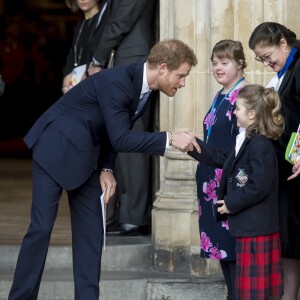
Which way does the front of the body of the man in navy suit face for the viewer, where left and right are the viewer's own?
facing to the right of the viewer

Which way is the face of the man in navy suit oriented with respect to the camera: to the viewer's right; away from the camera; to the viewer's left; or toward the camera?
to the viewer's right

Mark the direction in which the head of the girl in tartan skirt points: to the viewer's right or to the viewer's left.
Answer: to the viewer's left

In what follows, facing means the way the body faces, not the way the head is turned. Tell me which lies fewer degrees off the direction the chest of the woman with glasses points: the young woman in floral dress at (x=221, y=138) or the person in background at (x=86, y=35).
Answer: the young woman in floral dress

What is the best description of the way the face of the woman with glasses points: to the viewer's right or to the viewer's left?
to the viewer's left

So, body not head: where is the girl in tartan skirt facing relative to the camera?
to the viewer's left

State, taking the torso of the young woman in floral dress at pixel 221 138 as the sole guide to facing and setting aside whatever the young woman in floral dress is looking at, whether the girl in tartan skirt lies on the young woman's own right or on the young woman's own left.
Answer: on the young woman's own left

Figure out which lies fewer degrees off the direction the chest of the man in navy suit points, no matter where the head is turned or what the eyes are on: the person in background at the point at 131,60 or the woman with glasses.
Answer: the woman with glasses

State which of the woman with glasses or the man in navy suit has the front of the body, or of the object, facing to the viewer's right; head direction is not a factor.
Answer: the man in navy suit

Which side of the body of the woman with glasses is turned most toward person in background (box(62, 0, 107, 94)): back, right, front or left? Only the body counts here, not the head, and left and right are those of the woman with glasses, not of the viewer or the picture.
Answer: right
